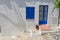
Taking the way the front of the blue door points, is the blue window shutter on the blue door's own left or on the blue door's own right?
on the blue door's own right

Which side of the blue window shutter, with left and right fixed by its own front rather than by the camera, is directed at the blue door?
left

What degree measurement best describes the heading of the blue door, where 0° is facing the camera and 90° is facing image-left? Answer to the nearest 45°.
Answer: approximately 0°

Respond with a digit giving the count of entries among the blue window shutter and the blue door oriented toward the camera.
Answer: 2

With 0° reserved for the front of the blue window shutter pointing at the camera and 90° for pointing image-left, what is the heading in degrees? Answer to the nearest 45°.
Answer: approximately 0°
